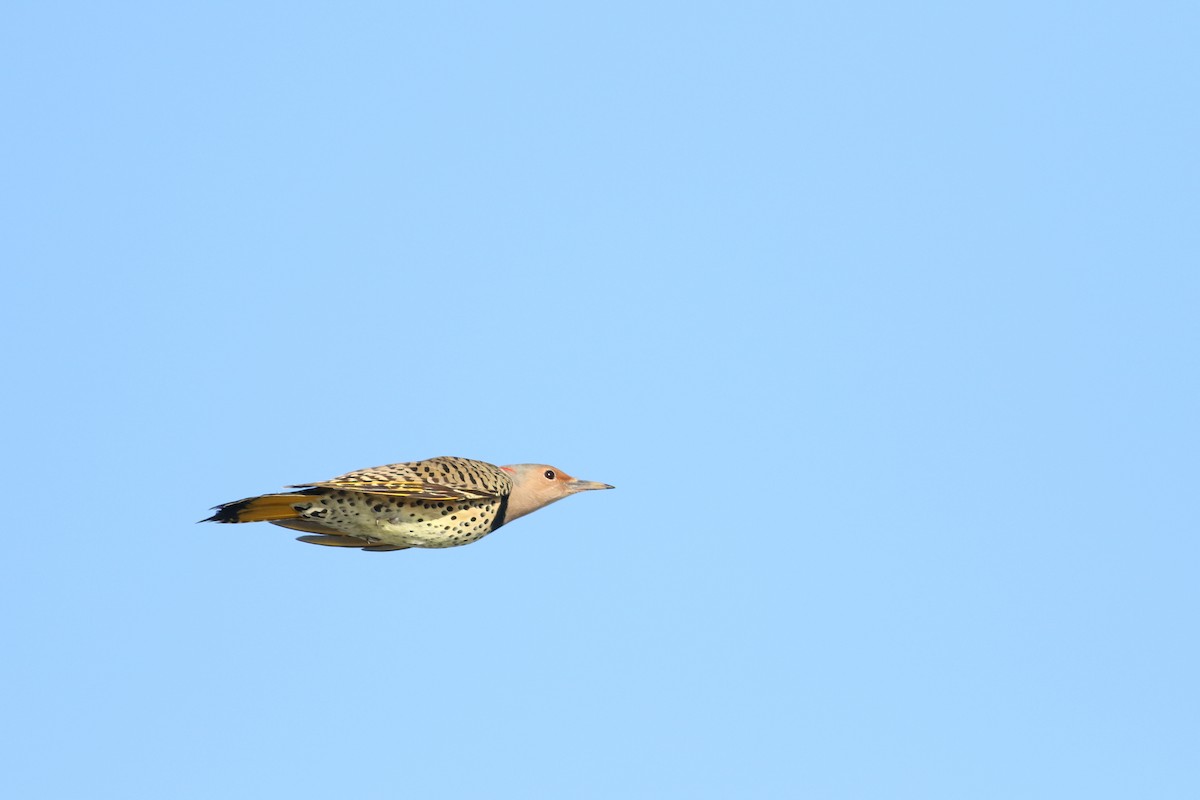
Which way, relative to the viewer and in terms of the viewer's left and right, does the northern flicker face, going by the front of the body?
facing to the right of the viewer
